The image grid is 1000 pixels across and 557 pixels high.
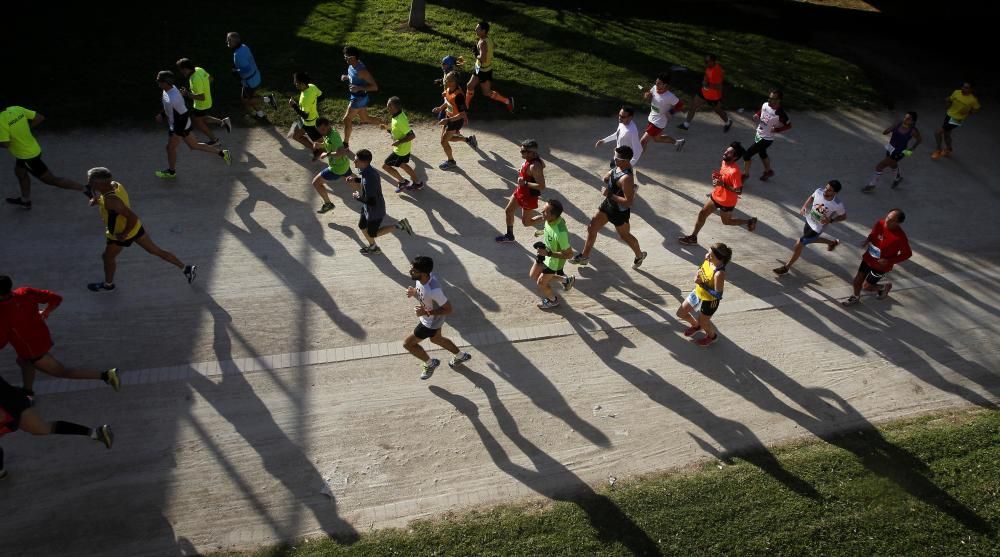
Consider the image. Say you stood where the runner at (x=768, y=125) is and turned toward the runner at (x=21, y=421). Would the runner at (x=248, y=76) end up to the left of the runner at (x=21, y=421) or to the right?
right

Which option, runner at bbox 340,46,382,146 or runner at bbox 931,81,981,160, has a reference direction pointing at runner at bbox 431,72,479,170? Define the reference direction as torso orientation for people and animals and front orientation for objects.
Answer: runner at bbox 931,81,981,160

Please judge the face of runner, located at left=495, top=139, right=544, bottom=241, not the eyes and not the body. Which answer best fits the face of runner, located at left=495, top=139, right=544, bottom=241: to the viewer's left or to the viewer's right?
to the viewer's left

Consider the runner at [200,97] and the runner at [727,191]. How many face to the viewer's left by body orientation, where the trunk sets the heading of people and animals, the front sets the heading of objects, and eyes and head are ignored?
2

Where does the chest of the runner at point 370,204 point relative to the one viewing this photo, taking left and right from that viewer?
facing to the left of the viewer

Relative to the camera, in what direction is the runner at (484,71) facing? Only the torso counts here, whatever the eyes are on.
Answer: to the viewer's left

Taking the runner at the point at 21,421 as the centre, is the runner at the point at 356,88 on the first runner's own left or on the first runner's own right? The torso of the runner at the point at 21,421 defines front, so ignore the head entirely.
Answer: on the first runner's own right

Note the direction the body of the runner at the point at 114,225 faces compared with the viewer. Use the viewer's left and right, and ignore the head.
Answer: facing to the left of the viewer

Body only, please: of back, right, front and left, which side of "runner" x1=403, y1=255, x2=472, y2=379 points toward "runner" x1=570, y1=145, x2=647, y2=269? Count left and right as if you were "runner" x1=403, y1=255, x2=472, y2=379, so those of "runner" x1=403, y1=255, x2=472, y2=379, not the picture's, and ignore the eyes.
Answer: back

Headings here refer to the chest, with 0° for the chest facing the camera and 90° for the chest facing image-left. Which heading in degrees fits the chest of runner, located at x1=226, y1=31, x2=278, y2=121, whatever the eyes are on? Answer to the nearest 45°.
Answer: approximately 90°

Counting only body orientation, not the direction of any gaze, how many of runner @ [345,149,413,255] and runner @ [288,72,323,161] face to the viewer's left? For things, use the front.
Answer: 2
